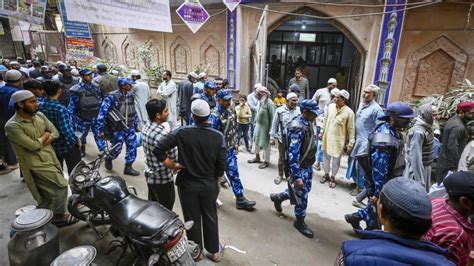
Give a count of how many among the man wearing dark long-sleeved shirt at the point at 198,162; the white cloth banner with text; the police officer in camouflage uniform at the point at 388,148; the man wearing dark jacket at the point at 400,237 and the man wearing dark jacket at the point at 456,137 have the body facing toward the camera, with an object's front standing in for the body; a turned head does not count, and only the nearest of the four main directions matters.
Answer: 1

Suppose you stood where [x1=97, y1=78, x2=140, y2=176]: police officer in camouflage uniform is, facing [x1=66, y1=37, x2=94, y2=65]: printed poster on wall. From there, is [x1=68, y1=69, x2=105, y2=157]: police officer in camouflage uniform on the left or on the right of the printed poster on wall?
left

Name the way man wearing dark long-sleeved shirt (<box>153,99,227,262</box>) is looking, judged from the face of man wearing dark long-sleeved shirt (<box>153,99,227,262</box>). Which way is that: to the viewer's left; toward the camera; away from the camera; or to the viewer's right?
away from the camera

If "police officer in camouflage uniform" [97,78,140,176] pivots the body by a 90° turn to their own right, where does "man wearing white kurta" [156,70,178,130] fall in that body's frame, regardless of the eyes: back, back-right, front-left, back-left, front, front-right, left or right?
back

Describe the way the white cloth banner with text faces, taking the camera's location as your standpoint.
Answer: facing the viewer

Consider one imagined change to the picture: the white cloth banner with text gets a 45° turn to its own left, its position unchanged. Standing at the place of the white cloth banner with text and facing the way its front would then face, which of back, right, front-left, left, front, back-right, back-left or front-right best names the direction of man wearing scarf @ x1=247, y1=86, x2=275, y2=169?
front-left

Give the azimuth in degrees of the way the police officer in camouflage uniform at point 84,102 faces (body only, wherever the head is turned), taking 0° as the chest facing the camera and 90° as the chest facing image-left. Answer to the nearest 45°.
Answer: approximately 315°

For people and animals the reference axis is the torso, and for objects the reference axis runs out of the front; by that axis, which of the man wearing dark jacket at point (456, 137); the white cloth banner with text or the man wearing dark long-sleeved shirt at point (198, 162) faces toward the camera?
the white cloth banner with text

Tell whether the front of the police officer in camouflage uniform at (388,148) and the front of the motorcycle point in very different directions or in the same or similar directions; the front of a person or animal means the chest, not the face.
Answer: very different directions

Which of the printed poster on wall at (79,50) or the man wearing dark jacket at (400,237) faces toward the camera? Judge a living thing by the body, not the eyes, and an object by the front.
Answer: the printed poster on wall

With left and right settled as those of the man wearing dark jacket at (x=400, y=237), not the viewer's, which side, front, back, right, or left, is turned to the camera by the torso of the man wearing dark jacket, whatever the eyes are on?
back

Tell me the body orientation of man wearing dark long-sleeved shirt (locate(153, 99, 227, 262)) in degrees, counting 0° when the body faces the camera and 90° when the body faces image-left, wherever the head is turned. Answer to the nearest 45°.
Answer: approximately 180°
